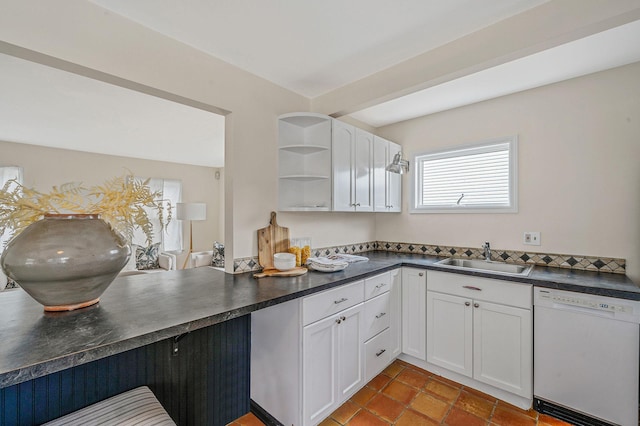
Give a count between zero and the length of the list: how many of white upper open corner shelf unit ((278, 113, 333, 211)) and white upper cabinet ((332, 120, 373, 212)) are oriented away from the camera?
0

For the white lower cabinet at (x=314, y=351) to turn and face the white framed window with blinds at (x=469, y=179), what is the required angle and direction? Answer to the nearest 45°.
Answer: approximately 90° to its left

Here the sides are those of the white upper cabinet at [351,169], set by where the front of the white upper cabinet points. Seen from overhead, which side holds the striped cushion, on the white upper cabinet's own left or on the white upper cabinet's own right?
on the white upper cabinet's own right

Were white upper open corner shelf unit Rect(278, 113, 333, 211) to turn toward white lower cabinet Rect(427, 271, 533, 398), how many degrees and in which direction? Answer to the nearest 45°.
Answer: approximately 90° to its left

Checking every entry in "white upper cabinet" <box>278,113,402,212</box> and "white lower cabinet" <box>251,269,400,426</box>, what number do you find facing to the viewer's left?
0

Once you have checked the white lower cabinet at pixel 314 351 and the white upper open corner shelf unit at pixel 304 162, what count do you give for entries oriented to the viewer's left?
0

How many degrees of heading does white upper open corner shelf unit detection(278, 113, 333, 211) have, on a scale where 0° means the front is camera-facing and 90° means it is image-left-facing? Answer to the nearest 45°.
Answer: approximately 0°

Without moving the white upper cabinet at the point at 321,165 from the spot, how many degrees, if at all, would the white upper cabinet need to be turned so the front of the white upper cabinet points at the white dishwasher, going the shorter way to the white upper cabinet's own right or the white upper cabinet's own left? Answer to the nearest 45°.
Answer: approximately 45° to the white upper cabinet's own left

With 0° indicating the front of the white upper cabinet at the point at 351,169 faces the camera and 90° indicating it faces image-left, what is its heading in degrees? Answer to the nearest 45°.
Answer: approximately 315°

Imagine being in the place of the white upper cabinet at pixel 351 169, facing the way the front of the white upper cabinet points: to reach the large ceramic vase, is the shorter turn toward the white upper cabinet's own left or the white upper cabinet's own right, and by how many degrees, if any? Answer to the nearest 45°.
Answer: approximately 90° to the white upper cabinet's own right

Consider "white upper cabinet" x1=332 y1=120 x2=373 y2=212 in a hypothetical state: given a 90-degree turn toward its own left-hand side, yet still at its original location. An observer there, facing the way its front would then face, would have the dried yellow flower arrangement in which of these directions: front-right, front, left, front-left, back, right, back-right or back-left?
back

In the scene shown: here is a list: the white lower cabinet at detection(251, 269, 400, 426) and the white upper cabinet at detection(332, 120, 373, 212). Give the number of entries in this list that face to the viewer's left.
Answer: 0
